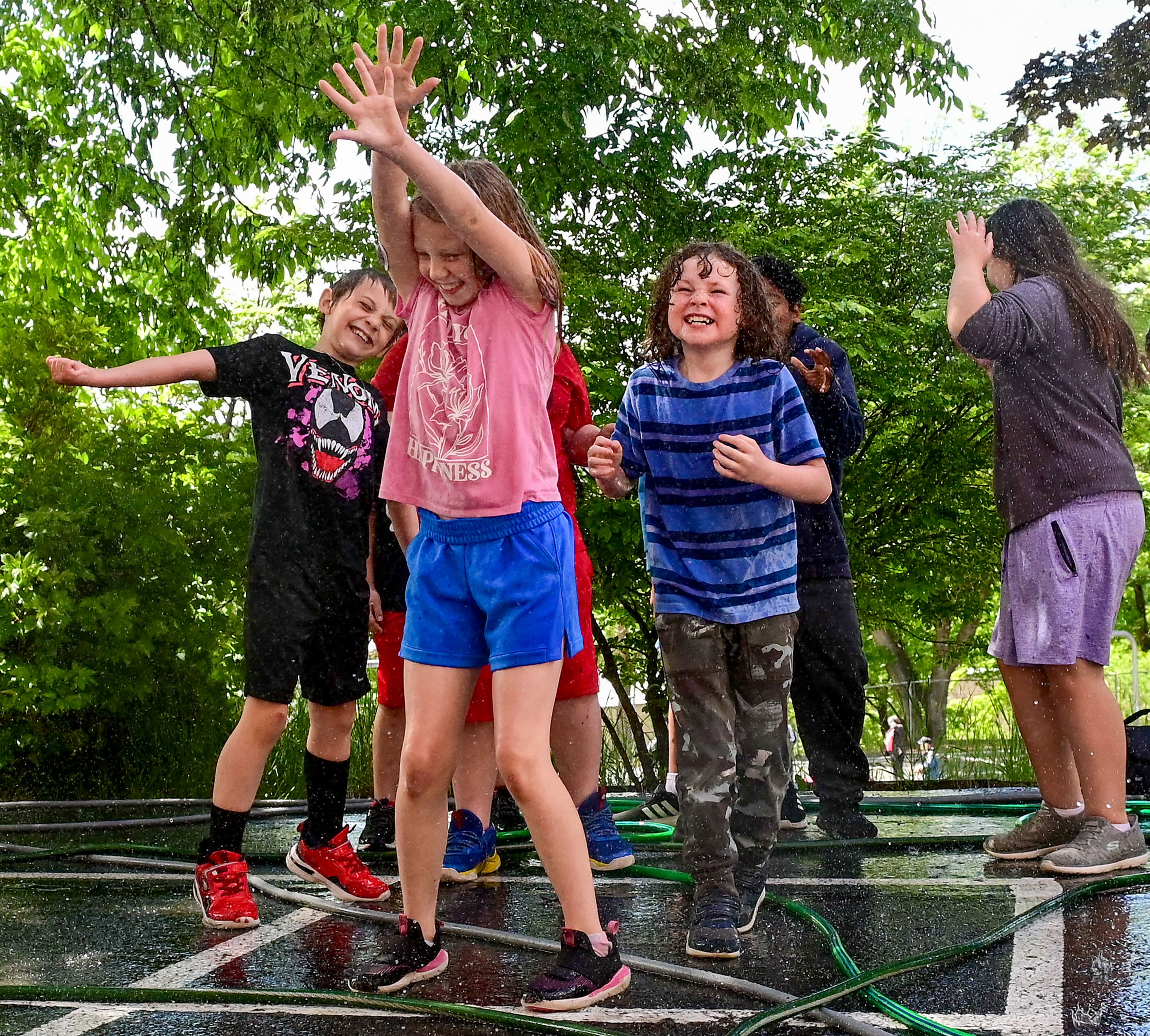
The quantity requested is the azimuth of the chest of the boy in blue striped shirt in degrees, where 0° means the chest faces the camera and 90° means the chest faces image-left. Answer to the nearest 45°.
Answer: approximately 0°

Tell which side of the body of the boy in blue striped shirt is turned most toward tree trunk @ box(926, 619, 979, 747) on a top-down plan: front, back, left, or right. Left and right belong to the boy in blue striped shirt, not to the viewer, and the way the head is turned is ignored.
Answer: back

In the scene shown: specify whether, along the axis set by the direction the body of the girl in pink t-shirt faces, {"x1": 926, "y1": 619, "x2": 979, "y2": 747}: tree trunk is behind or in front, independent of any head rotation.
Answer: behind

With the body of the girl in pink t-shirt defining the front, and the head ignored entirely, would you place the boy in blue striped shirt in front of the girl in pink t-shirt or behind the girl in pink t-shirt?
behind

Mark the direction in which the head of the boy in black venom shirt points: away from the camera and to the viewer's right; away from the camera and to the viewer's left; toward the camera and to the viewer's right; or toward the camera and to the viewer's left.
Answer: toward the camera and to the viewer's right

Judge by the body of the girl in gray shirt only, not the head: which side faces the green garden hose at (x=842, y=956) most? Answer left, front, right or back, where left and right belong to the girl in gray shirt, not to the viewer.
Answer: left

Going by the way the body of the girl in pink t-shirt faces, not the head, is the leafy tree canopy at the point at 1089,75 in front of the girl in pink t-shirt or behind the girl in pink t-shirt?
behind

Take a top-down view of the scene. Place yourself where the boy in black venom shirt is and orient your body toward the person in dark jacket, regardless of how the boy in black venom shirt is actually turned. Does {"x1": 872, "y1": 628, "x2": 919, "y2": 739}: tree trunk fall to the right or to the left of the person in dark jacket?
left

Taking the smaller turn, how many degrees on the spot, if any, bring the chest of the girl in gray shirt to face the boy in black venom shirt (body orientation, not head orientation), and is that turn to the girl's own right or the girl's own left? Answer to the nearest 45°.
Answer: approximately 45° to the girl's own left

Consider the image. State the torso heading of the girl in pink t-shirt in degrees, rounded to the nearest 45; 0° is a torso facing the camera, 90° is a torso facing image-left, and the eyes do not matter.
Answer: approximately 45°
